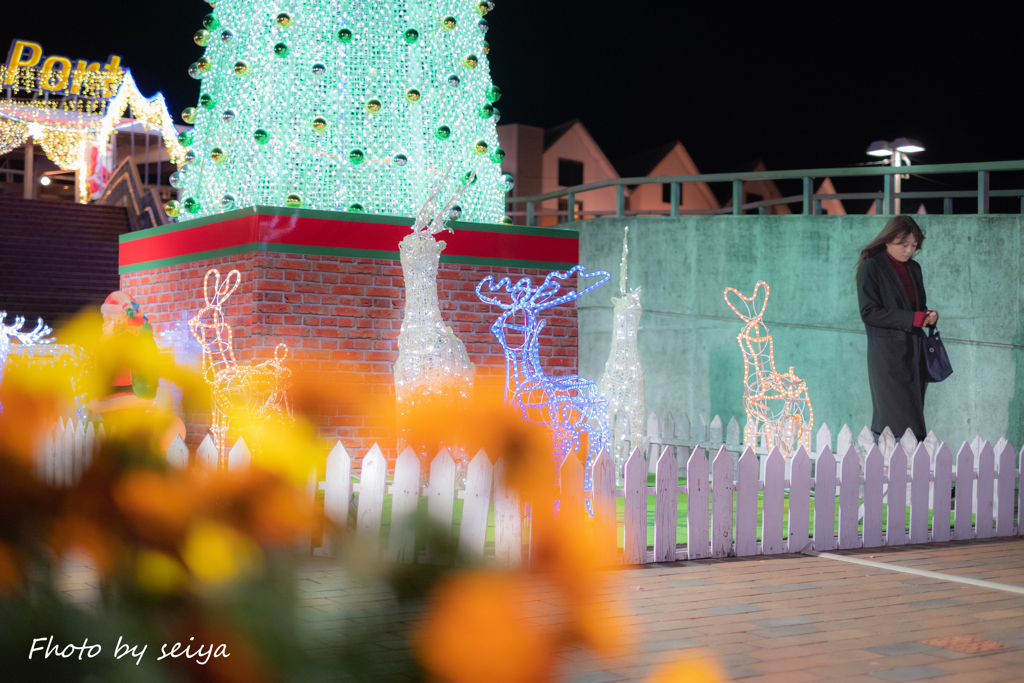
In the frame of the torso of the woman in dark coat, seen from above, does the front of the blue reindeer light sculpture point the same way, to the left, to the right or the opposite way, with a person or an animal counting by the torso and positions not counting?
to the right

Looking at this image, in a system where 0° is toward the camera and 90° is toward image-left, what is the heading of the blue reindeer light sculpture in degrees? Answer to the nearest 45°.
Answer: approximately 45°

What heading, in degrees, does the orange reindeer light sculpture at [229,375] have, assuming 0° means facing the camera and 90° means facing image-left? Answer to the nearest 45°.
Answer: approximately 90°

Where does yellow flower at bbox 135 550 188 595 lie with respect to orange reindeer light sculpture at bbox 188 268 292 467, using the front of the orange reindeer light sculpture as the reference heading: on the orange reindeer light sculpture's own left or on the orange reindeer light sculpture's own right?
on the orange reindeer light sculpture's own left

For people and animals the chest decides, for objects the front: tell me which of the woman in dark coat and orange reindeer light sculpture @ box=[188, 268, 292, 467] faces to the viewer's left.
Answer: the orange reindeer light sculpture

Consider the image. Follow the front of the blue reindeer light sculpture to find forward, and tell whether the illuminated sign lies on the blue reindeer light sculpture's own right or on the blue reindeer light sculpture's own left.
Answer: on the blue reindeer light sculpture's own right

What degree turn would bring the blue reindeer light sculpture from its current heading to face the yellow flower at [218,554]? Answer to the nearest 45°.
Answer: approximately 45° to its left

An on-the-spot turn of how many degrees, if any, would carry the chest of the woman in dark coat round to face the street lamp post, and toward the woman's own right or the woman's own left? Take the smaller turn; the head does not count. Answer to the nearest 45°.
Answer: approximately 135° to the woman's own left

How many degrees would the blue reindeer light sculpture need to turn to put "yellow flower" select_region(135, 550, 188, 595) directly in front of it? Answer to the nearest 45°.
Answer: approximately 45° to its left

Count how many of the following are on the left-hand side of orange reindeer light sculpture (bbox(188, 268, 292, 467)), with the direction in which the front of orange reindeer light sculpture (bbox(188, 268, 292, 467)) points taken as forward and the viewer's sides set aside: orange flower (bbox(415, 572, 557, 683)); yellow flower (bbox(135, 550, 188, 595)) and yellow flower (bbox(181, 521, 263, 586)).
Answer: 3
